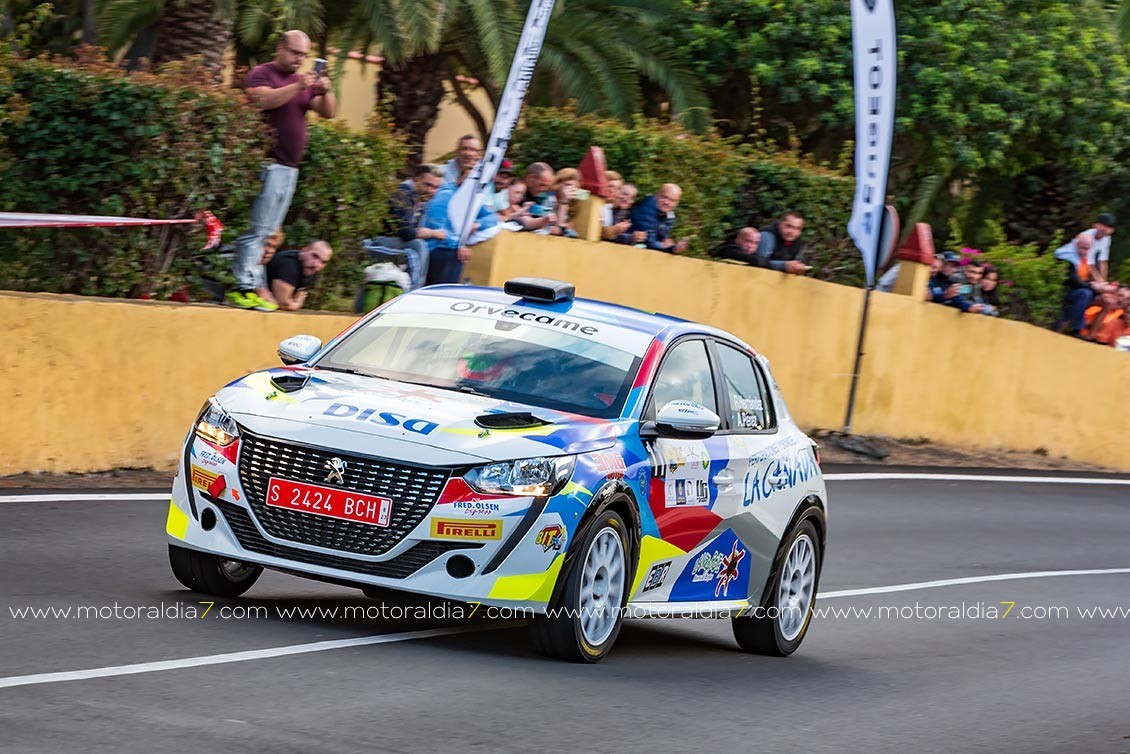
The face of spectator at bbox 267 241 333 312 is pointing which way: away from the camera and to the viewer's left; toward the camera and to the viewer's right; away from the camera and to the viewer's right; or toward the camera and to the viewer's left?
toward the camera and to the viewer's right

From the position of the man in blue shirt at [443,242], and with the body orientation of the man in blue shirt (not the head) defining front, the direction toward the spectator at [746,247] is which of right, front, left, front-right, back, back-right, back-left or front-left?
left

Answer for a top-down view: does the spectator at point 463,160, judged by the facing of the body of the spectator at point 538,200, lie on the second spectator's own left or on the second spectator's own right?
on the second spectator's own right

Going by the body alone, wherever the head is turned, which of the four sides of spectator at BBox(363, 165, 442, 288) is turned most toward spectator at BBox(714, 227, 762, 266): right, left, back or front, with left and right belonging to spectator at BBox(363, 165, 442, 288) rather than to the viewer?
left

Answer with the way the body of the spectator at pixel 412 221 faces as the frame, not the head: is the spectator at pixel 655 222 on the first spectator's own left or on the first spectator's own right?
on the first spectator's own left

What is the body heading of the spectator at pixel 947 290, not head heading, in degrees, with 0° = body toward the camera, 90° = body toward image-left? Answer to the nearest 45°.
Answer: approximately 315°
